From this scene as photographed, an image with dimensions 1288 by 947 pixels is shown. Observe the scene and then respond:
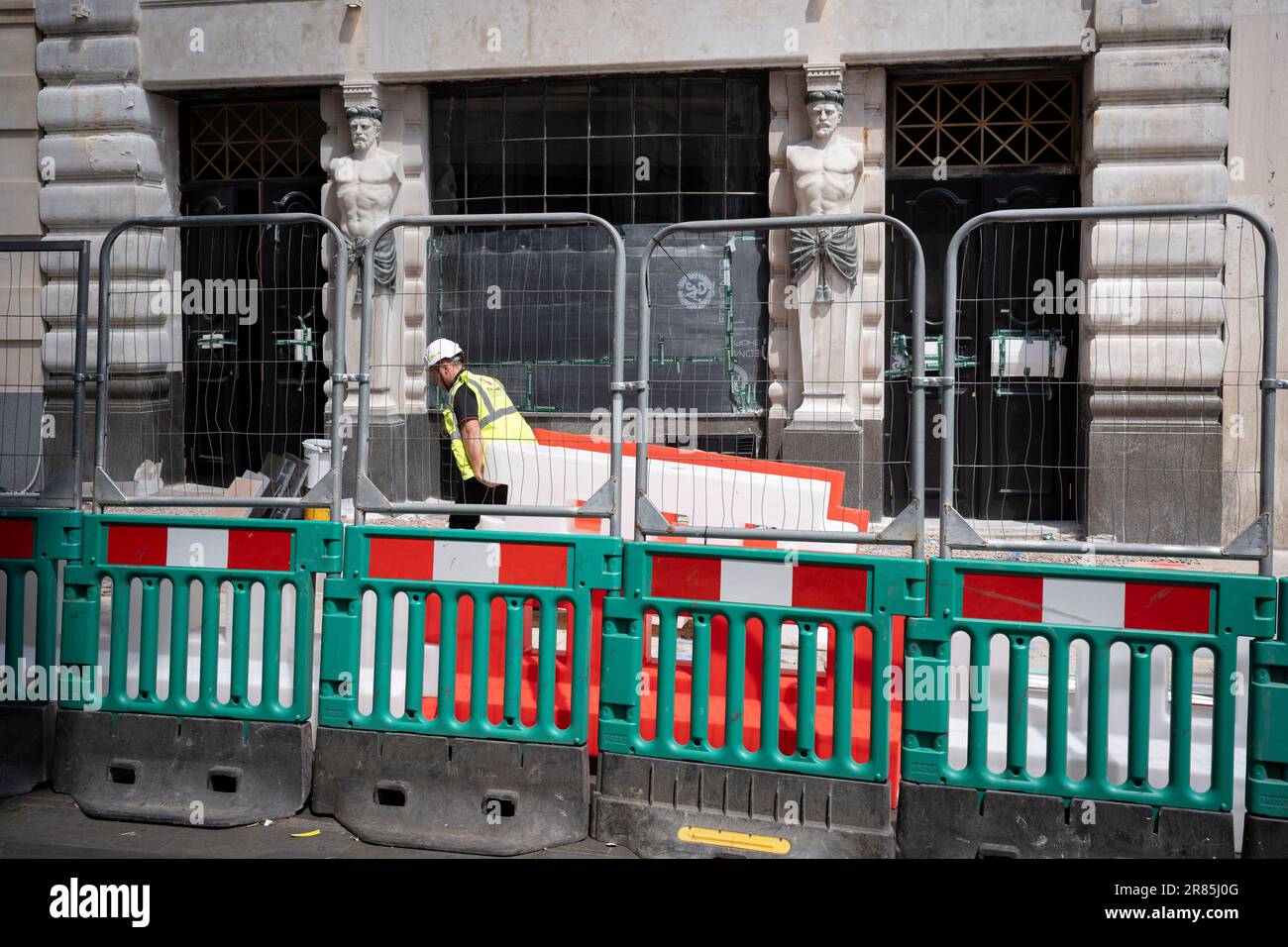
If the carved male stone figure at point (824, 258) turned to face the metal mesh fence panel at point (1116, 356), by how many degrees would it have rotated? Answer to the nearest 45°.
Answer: approximately 90° to its left

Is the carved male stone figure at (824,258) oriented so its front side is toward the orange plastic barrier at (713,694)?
yes

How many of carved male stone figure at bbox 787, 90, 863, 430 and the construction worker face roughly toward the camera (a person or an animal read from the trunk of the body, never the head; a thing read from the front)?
1

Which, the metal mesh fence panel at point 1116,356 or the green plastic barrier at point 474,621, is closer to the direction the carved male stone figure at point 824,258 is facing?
the green plastic barrier

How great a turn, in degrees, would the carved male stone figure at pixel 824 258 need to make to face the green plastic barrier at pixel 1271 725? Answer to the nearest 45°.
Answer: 0° — it already faces it

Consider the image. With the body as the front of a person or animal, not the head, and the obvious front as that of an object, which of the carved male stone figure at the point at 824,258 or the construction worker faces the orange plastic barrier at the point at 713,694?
the carved male stone figure

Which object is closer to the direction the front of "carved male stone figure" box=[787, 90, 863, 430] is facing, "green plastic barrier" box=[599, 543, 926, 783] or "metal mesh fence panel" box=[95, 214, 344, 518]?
the green plastic barrier
